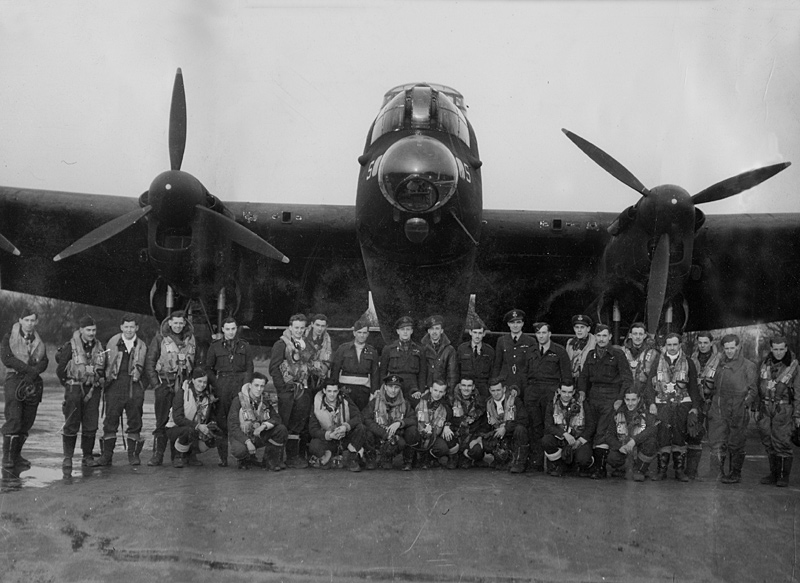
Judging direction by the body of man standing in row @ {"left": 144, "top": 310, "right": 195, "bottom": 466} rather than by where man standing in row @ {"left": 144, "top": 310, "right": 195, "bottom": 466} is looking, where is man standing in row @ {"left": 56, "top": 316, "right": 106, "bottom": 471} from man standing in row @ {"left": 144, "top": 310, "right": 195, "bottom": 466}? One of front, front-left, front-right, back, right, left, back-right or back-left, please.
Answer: right

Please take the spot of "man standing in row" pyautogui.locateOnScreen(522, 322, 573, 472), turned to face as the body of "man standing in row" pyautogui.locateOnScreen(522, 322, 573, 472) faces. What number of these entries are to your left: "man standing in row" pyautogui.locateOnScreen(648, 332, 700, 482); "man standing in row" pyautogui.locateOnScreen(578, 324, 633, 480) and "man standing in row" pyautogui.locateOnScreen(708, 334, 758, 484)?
3

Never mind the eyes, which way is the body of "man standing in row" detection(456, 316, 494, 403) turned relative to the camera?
toward the camera

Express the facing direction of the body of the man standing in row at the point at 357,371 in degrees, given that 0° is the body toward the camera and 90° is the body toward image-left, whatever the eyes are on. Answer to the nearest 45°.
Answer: approximately 0°

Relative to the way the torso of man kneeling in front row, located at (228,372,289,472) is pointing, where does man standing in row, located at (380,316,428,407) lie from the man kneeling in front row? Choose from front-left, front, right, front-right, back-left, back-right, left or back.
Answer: left

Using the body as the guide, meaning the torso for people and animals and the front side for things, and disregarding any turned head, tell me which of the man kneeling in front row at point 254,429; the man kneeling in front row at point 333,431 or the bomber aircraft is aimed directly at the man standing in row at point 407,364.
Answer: the bomber aircraft

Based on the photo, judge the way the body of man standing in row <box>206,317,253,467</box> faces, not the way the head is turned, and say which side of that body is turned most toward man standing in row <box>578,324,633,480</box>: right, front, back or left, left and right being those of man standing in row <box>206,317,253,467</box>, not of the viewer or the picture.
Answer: left

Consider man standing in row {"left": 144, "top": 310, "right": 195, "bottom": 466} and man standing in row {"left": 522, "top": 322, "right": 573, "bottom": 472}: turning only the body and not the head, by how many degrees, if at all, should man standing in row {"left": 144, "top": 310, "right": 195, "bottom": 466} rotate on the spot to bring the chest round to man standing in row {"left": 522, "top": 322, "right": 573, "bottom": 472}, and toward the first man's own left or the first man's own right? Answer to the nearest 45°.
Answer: approximately 90° to the first man's own left

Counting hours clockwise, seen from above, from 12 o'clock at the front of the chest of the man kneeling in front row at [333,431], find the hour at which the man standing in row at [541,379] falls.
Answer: The man standing in row is roughly at 9 o'clock from the man kneeling in front row.

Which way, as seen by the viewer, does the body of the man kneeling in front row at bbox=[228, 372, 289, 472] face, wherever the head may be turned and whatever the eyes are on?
toward the camera

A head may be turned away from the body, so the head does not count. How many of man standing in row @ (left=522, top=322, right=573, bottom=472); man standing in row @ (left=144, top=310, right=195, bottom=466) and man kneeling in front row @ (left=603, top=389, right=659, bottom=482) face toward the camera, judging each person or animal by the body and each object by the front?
3

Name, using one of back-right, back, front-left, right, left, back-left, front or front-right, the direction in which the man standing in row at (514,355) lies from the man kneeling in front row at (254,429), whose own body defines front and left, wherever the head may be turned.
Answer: left

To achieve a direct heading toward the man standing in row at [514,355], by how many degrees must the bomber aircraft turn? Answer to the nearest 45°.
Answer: approximately 45° to its left

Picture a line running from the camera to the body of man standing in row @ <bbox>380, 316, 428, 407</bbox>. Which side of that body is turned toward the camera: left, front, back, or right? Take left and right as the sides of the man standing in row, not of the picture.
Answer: front

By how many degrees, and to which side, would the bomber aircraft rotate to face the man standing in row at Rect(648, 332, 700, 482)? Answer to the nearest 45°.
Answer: approximately 45° to its left

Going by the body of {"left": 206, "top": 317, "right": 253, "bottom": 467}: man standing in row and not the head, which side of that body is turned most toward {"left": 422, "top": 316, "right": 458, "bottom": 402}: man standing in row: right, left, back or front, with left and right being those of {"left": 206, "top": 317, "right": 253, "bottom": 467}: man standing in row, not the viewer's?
left
